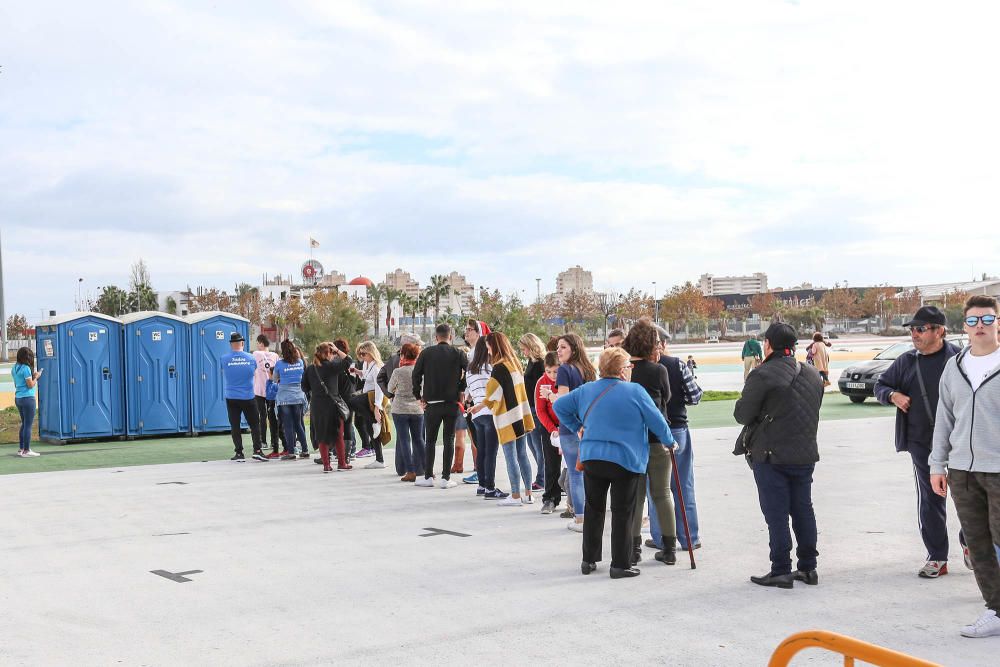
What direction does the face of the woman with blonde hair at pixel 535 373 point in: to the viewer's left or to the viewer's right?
to the viewer's left

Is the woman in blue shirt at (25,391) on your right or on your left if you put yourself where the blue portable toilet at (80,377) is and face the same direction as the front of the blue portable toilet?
on your right

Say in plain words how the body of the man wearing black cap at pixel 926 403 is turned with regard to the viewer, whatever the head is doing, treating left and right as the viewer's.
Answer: facing the viewer and to the left of the viewer

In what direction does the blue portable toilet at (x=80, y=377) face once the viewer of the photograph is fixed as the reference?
facing the viewer and to the right of the viewer
